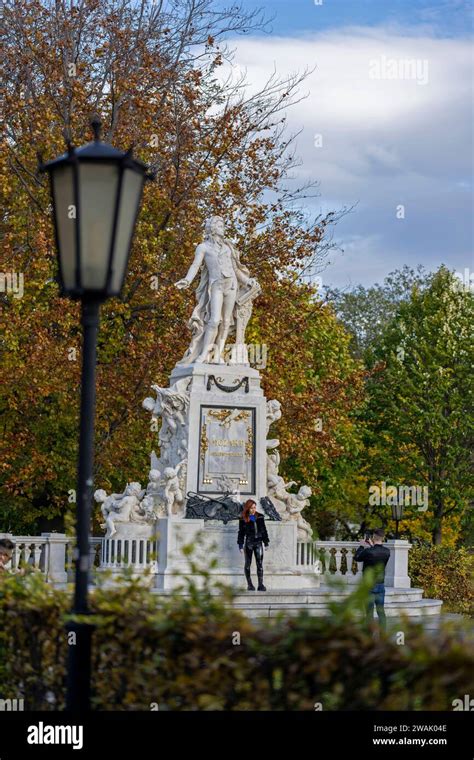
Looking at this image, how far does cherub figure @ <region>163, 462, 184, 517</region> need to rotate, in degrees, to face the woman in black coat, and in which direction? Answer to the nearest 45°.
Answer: approximately 90° to its left

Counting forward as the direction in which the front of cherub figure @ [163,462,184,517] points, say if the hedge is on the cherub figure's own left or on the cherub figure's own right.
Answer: on the cherub figure's own left

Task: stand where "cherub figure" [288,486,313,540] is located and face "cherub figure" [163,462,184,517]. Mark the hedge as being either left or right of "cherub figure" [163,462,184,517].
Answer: left

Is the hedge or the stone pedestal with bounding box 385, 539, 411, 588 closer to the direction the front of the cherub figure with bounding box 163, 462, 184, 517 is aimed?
the hedge

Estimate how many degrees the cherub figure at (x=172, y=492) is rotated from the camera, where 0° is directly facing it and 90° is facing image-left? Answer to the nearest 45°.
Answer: approximately 45°

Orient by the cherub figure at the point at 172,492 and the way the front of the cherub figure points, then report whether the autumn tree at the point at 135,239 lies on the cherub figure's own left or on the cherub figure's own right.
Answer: on the cherub figure's own right

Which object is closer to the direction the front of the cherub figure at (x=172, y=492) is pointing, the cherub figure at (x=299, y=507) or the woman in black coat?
the woman in black coat

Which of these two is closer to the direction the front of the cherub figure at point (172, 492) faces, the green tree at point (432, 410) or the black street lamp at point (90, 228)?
the black street lamp

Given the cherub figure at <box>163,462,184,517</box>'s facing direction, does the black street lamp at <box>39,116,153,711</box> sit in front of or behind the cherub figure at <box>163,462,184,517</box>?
in front
